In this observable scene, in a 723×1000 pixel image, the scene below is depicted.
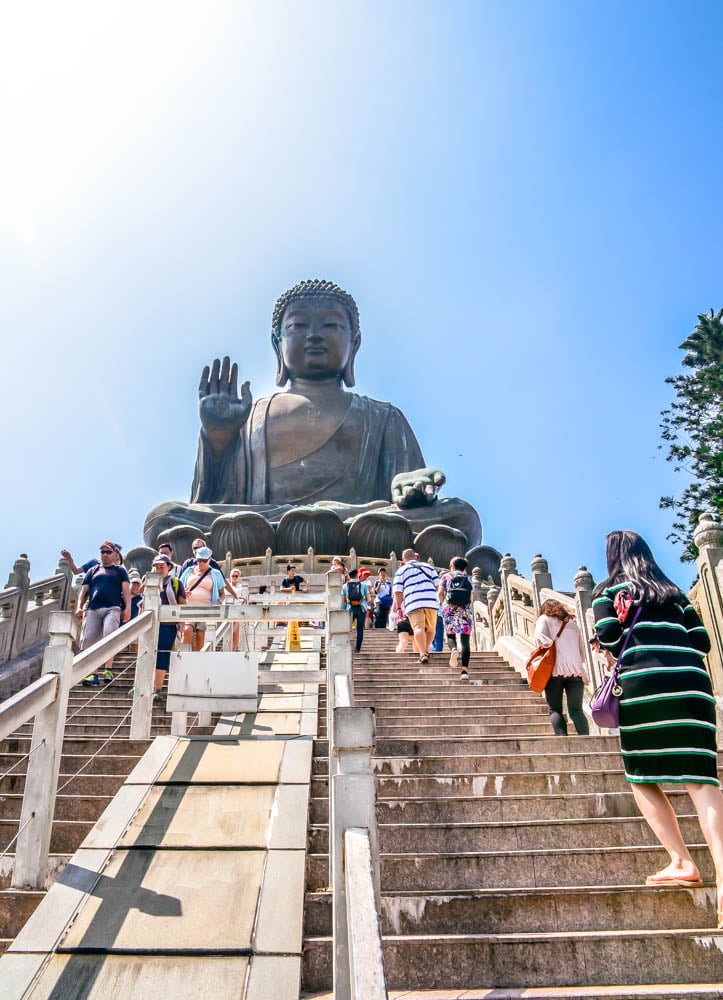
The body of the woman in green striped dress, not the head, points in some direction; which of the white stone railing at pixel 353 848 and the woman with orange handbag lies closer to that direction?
the woman with orange handbag

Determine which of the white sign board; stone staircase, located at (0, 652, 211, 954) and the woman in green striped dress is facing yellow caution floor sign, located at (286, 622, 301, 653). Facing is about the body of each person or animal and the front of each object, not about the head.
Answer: the woman in green striped dress

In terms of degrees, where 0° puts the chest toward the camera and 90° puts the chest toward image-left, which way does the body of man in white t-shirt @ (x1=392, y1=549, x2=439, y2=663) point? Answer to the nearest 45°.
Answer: approximately 180°

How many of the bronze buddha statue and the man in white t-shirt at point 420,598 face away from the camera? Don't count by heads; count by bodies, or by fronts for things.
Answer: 1

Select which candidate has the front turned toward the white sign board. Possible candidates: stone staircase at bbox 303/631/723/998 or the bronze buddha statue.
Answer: the bronze buddha statue

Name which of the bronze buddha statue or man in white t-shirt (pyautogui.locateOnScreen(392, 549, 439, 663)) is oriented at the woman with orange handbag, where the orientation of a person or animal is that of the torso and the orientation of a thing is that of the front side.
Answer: the bronze buddha statue

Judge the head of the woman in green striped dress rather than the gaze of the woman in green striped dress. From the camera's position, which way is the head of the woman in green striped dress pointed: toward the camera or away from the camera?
away from the camera

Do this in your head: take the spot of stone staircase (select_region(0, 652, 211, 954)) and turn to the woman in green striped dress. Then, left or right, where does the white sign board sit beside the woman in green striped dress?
left

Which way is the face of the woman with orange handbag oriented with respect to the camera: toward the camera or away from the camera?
away from the camera

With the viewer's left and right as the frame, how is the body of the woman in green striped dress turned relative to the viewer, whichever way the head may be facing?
facing away from the viewer and to the left of the viewer
